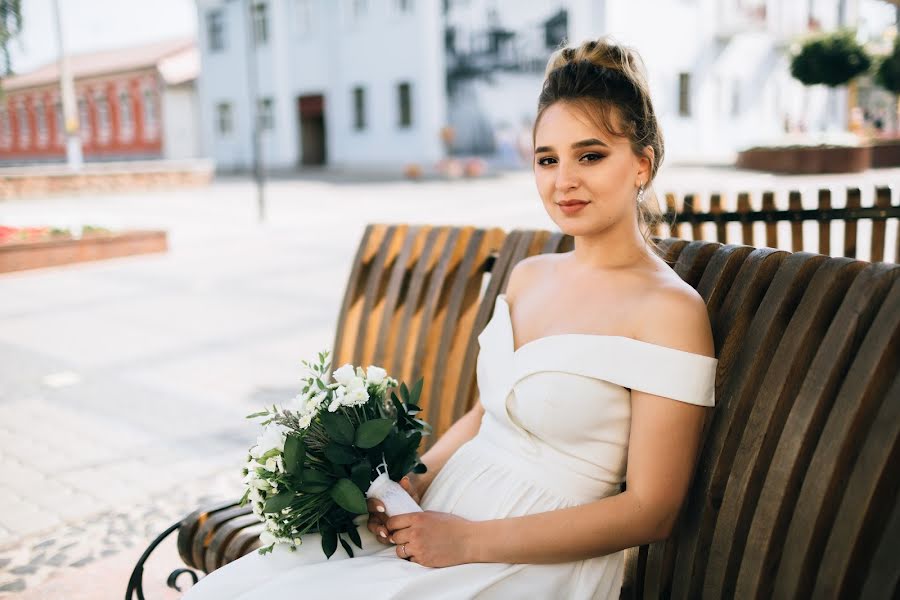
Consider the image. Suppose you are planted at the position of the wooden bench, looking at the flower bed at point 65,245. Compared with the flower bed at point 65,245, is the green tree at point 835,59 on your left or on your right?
right

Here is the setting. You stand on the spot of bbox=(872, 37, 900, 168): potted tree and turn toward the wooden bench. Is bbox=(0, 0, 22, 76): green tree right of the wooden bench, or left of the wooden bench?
right

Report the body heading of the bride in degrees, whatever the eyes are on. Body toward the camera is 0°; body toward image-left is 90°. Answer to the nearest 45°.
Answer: approximately 45°

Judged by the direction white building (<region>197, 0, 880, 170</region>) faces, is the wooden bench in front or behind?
in front

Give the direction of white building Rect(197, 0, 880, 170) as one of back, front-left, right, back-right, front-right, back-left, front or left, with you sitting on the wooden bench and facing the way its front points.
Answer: back-right

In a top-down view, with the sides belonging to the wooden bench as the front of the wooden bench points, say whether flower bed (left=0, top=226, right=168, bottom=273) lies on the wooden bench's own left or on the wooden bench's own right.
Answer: on the wooden bench's own right

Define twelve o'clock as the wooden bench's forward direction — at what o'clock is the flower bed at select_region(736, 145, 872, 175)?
The flower bed is roughly at 5 o'clock from the wooden bench.

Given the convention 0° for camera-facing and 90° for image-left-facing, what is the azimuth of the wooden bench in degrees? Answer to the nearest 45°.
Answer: approximately 45°

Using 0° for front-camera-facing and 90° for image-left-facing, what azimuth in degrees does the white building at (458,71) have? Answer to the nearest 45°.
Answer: approximately 0°

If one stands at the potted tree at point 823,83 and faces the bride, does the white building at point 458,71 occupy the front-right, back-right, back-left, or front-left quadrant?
back-right

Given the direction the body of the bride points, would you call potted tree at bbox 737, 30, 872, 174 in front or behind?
behind
